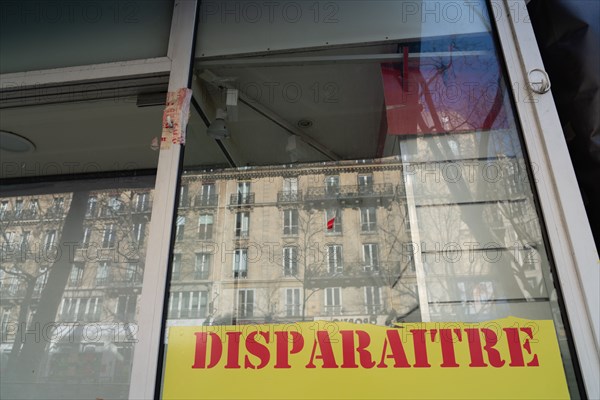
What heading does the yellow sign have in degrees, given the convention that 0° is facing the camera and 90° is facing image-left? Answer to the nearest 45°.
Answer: approximately 0°
